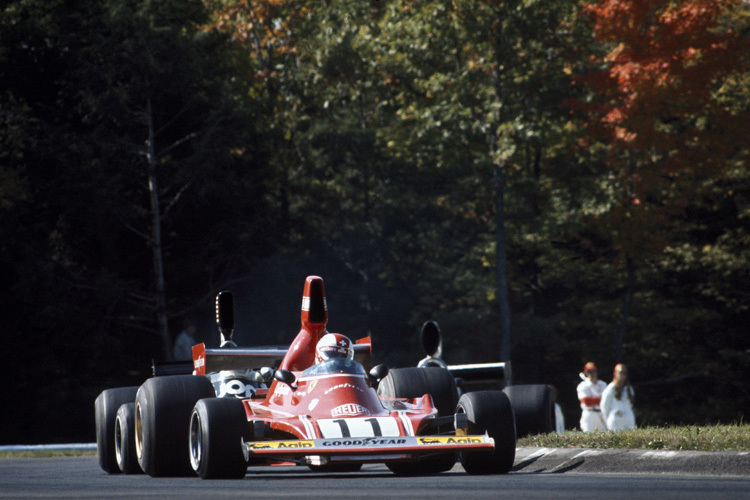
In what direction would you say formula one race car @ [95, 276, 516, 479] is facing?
toward the camera

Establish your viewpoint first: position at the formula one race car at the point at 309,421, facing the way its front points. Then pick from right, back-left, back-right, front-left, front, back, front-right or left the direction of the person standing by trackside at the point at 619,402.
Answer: back-left

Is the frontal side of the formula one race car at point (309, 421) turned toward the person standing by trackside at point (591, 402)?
no
